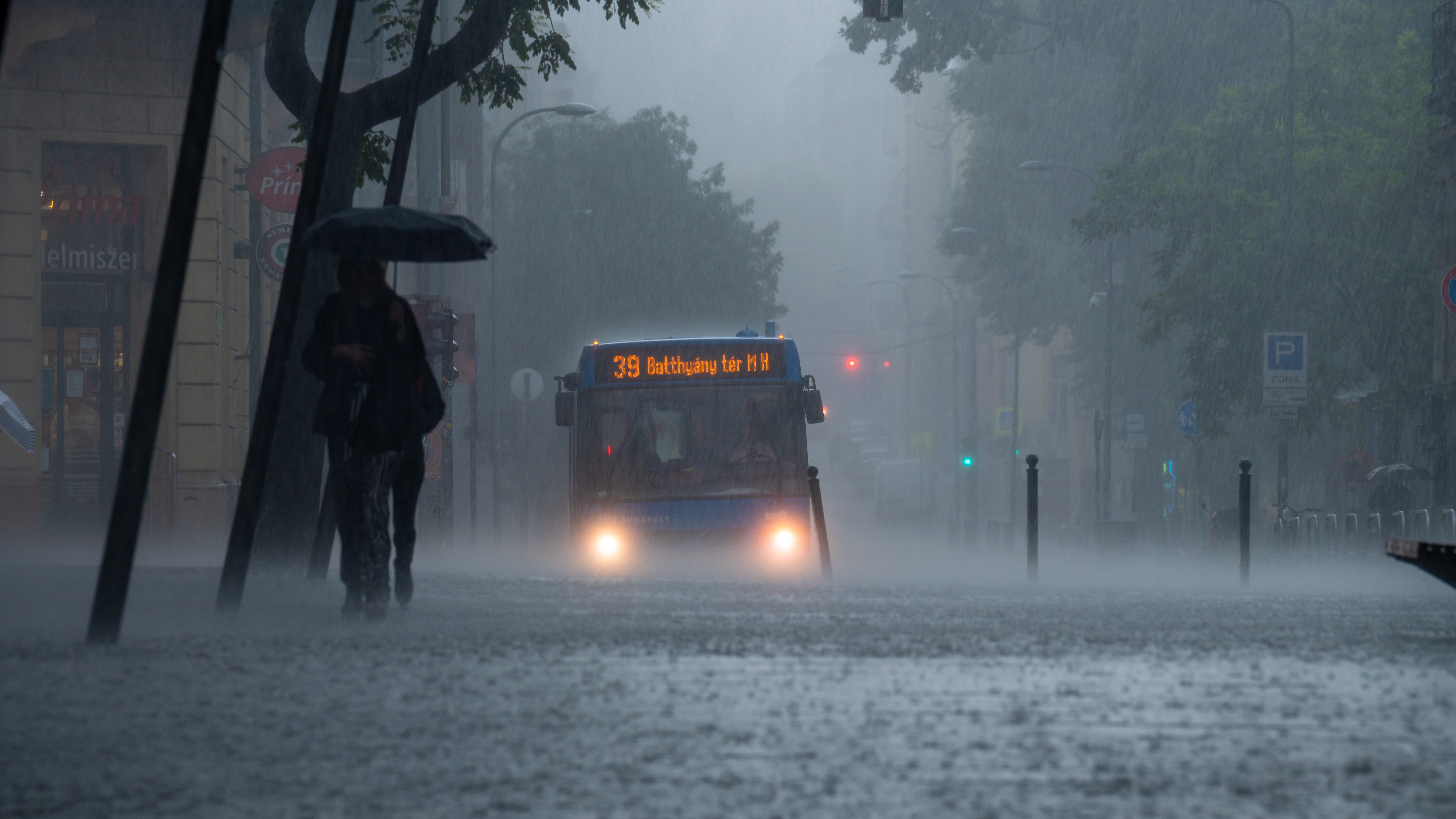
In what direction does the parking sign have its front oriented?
toward the camera

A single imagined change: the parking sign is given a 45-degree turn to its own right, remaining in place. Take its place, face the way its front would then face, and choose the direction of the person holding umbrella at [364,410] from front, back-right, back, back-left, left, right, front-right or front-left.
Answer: front-left

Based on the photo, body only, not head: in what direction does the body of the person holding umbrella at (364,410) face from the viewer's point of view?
toward the camera

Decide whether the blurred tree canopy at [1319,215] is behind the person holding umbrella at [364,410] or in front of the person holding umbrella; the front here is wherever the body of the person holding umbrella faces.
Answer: behind

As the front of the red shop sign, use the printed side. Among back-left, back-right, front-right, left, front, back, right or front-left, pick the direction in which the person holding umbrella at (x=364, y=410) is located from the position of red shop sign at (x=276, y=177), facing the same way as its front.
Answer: front

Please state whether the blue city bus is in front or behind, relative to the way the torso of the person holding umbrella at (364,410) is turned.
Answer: behind

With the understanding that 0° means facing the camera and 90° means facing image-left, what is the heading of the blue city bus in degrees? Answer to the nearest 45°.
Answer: approximately 0°

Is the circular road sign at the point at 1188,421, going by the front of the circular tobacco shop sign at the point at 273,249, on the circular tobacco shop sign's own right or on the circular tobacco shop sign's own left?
on the circular tobacco shop sign's own left

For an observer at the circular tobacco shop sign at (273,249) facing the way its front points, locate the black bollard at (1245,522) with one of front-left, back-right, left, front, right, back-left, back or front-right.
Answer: front-left
